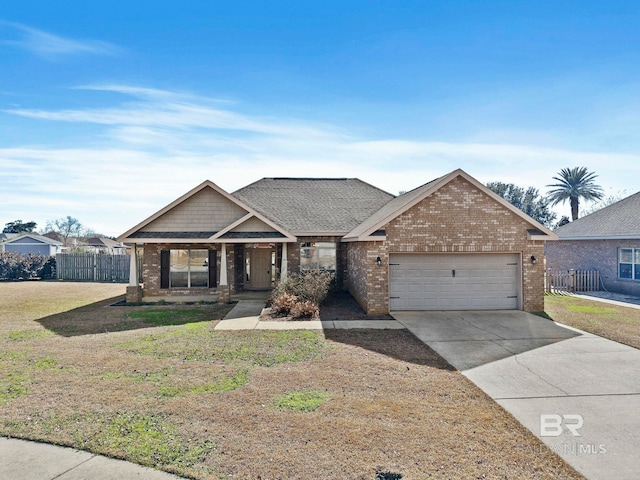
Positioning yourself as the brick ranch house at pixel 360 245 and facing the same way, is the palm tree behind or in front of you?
behind

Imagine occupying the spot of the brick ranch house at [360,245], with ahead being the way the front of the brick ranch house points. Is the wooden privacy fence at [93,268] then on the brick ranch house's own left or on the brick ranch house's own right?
on the brick ranch house's own right

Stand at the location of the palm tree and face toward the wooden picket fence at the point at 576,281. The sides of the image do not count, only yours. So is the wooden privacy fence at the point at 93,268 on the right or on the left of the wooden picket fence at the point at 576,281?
right

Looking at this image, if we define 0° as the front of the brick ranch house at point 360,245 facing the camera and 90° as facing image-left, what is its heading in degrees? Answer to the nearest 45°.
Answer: approximately 0°

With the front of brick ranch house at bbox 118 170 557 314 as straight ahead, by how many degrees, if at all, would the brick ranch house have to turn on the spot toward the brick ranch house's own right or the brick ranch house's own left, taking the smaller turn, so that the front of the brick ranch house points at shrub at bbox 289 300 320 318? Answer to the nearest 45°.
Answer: approximately 45° to the brick ranch house's own right

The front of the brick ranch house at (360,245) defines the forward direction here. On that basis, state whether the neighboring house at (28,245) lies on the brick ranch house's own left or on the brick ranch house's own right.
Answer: on the brick ranch house's own right

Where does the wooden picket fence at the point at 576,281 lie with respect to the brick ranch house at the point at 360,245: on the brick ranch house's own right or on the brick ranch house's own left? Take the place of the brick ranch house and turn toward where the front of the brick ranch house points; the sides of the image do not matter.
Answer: on the brick ranch house's own left

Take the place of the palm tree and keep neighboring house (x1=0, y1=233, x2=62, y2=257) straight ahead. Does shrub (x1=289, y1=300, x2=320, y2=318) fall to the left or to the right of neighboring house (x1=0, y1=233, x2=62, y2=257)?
left

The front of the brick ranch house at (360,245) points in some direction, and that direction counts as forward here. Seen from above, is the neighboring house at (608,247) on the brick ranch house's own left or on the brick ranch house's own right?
on the brick ranch house's own left

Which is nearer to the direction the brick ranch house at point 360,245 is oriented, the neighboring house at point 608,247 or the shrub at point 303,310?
the shrub

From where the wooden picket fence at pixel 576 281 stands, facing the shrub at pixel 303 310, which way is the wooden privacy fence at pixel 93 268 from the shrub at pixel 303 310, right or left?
right
